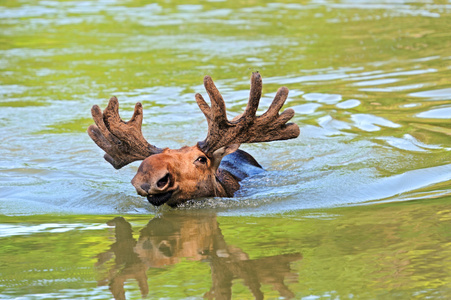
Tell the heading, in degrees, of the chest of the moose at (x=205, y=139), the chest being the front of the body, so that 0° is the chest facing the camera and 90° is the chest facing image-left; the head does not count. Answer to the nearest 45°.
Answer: approximately 45°
